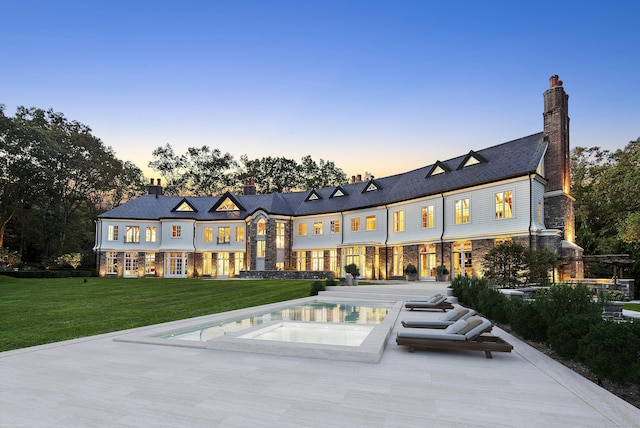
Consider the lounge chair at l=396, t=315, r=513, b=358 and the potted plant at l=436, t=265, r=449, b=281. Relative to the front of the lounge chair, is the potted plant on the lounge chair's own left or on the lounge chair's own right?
on the lounge chair's own right

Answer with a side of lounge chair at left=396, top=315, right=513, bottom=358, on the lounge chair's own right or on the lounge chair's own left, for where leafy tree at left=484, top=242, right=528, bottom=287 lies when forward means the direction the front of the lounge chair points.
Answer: on the lounge chair's own right

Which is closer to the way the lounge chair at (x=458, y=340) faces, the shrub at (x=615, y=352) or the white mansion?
the white mansion

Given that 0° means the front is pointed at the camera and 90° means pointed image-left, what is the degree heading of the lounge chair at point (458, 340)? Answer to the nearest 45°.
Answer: approximately 90°

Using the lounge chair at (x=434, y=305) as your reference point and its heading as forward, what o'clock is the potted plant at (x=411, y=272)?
The potted plant is roughly at 3 o'clock from the lounge chair.

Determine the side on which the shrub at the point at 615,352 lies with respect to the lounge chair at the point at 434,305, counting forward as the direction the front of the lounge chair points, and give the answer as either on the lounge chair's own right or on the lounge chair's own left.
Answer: on the lounge chair's own left

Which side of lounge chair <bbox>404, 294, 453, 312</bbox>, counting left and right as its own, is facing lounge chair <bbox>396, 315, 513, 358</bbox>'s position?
left

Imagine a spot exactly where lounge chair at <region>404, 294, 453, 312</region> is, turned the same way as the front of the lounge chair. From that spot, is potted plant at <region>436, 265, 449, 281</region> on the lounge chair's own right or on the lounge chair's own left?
on the lounge chair's own right

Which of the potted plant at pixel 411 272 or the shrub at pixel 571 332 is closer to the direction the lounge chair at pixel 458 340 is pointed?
the potted plant

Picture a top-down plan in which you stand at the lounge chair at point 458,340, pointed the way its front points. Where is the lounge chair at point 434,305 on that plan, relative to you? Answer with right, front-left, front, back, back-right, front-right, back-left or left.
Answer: right

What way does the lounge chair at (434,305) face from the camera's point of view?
to the viewer's left

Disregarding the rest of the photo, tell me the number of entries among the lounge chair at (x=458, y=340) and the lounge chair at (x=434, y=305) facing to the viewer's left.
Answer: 2
